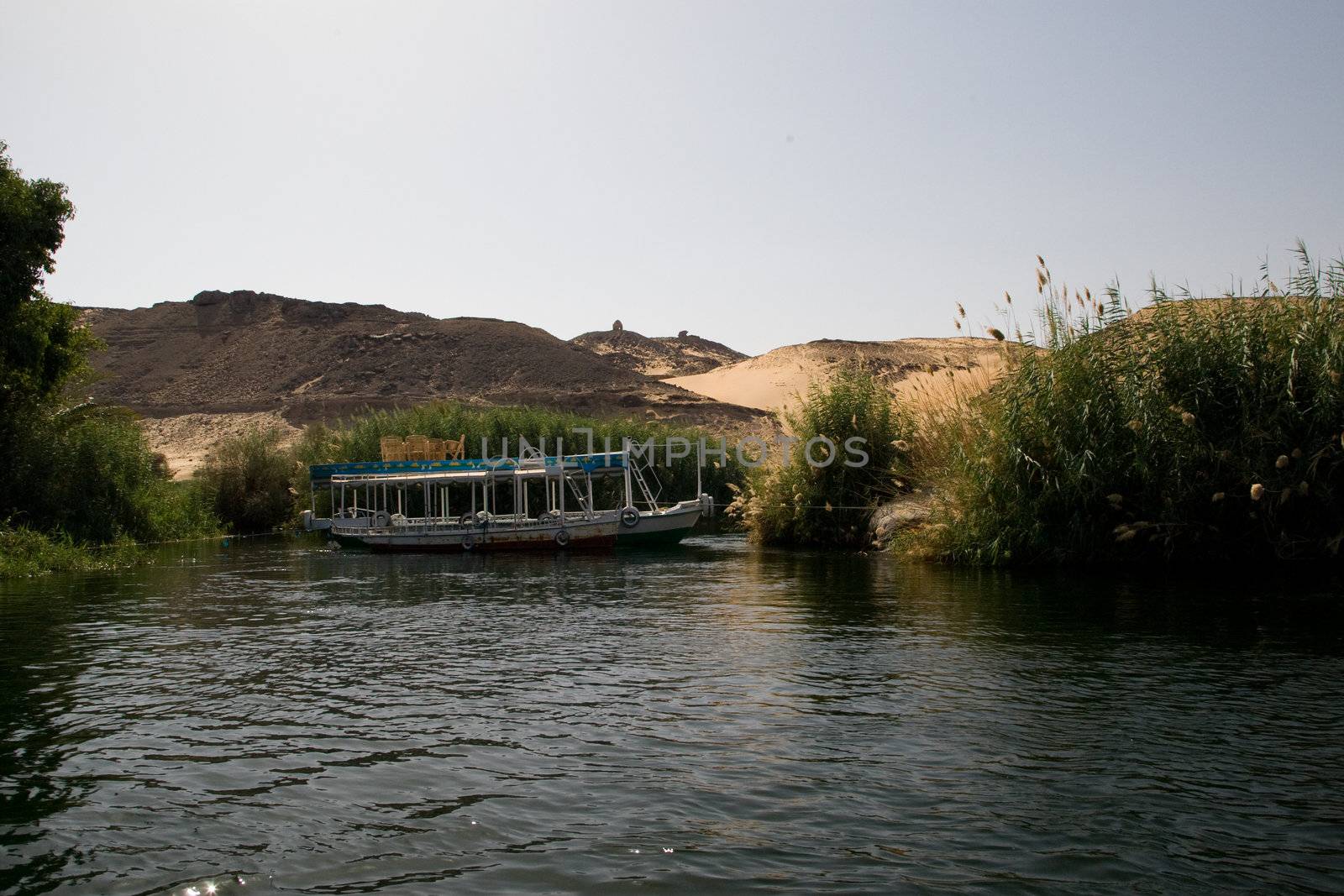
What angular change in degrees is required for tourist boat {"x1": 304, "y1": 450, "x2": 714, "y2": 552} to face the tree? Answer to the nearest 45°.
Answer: approximately 135° to its right

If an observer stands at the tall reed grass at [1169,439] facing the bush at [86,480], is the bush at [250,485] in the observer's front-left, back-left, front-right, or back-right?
front-right

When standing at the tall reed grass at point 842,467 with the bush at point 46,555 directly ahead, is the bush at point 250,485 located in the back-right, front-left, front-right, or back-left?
front-right

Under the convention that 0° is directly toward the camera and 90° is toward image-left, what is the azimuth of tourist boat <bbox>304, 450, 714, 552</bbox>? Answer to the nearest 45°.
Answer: approximately 270°

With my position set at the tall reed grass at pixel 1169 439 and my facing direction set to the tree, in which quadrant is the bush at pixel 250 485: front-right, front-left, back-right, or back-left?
front-right

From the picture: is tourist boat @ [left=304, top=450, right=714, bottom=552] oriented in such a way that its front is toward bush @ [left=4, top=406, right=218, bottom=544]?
no

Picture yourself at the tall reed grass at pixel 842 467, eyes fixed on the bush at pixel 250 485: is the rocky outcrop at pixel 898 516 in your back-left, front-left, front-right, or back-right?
back-left

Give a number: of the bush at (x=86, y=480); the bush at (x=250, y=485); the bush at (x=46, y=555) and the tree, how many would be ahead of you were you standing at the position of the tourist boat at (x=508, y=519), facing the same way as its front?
0

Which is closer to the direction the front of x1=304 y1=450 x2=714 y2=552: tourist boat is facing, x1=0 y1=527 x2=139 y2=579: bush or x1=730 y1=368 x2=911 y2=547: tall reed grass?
the tall reed grass

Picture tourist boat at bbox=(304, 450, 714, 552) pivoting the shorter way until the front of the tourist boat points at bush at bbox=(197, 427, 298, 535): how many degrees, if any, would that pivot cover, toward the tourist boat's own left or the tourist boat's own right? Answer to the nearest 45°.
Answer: approximately 135° to the tourist boat's own left

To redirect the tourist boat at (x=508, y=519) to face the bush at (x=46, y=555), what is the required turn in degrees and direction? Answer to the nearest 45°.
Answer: approximately 135° to its right

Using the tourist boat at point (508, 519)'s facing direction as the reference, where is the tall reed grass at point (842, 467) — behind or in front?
in front

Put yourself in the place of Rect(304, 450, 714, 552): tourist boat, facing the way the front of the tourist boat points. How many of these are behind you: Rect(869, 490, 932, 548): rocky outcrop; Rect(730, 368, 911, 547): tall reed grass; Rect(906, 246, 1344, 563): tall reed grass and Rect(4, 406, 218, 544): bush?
1

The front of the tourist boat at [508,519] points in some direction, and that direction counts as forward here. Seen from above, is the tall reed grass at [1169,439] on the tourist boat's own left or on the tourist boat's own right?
on the tourist boat's own right

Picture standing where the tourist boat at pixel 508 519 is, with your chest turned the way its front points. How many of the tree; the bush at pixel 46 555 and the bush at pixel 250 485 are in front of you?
0
